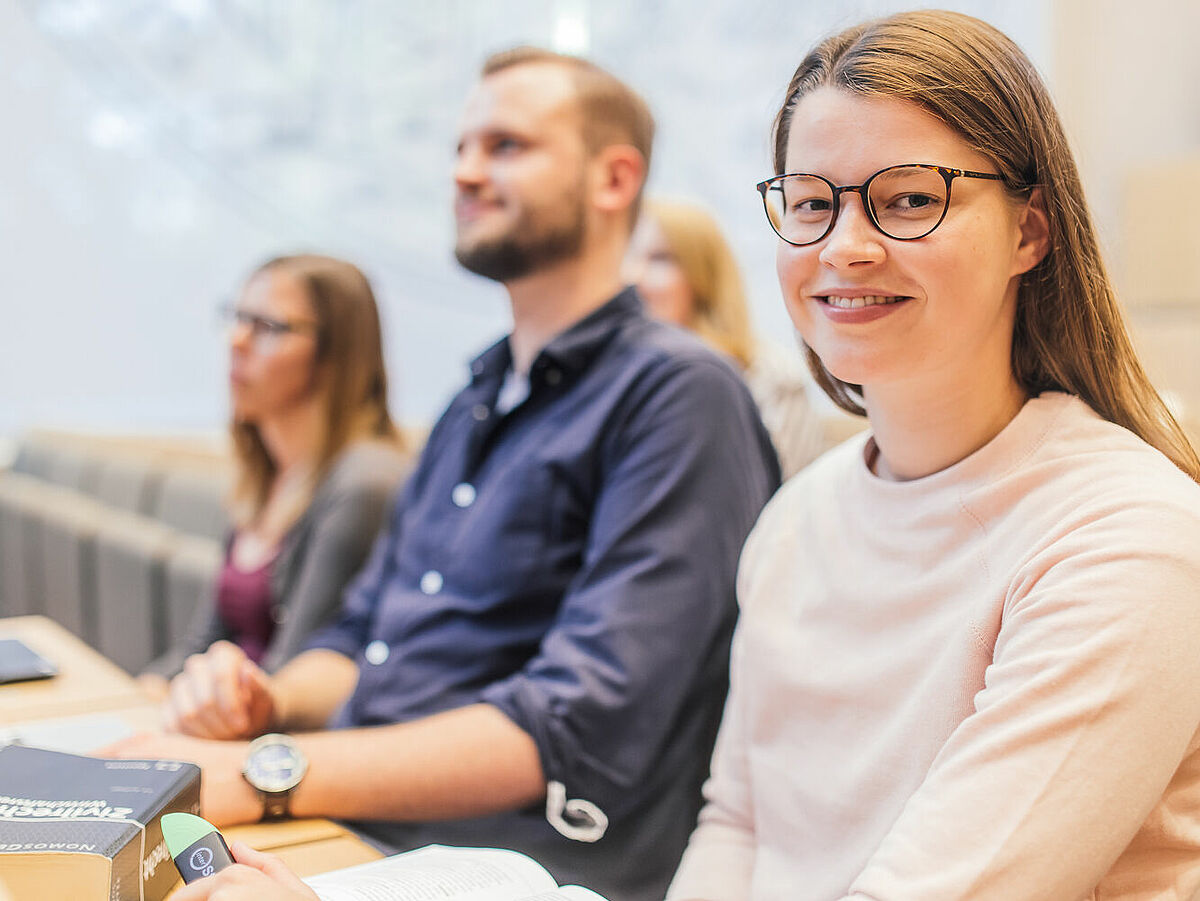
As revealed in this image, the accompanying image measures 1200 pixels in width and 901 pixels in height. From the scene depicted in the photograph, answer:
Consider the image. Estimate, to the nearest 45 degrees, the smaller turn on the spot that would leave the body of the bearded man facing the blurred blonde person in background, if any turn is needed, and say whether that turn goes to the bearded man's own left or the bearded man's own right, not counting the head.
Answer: approximately 135° to the bearded man's own right

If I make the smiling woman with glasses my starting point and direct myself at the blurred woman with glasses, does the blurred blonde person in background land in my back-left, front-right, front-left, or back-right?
front-right

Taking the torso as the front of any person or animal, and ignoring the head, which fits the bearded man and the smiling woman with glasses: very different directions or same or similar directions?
same or similar directions

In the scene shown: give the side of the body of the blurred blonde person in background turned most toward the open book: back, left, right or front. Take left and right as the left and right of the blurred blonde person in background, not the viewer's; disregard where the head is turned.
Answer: left

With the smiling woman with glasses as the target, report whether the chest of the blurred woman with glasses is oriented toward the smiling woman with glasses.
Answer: no

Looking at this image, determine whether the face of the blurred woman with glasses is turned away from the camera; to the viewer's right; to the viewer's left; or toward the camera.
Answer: to the viewer's left

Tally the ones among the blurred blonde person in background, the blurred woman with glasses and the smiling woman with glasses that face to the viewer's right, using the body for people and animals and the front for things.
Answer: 0

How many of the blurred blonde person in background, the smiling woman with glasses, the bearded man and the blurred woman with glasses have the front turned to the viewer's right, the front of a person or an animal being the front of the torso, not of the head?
0

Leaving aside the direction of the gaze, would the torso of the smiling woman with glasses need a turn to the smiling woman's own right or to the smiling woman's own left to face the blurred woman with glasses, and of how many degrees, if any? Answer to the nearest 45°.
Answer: approximately 90° to the smiling woman's own right

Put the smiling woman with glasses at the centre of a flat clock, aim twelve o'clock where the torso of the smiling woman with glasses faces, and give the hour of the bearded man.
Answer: The bearded man is roughly at 3 o'clock from the smiling woman with glasses.

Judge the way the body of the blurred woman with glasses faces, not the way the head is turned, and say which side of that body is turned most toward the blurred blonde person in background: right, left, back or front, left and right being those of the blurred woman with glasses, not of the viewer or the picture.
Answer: back

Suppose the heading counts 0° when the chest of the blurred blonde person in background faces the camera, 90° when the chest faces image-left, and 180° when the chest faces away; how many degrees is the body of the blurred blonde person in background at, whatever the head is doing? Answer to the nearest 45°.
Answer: approximately 90°

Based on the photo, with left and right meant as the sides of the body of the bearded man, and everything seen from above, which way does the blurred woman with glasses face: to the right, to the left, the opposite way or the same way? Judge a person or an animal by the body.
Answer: the same way

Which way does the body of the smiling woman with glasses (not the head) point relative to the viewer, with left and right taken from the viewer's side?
facing the viewer and to the left of the viewer

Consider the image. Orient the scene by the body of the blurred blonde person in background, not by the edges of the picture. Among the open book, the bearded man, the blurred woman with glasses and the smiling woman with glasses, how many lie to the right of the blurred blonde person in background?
0
